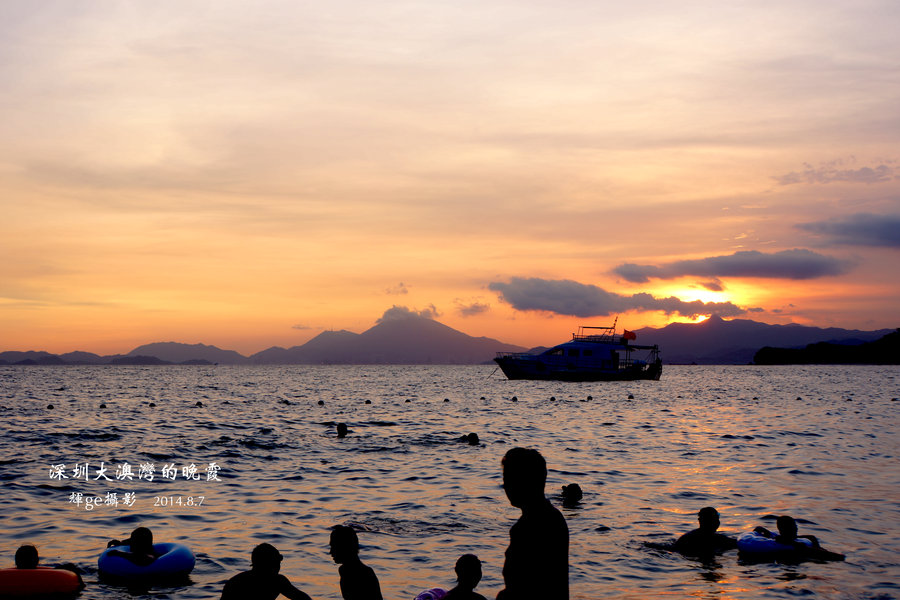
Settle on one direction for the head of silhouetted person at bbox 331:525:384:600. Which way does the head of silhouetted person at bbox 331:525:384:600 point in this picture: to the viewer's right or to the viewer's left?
to the viewer's left

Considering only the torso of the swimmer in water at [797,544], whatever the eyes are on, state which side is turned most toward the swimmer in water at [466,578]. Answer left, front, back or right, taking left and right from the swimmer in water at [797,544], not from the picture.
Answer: left

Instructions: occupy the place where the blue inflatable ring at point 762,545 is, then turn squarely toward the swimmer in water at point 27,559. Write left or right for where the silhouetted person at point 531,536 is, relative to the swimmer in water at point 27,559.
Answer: left

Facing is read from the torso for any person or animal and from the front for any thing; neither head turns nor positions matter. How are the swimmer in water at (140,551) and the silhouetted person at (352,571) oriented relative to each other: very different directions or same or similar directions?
same or similar directions

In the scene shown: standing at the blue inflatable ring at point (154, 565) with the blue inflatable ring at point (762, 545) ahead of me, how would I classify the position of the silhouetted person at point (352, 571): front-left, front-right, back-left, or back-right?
front-right
